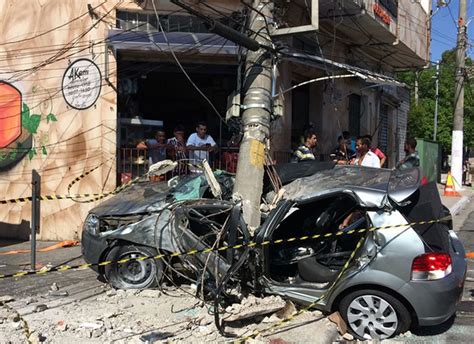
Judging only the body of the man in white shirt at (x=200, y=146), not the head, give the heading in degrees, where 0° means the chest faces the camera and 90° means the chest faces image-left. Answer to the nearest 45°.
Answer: approximately 0°

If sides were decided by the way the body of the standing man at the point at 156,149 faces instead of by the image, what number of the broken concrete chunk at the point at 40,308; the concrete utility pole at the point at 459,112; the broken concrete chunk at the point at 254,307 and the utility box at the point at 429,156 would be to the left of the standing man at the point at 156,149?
2

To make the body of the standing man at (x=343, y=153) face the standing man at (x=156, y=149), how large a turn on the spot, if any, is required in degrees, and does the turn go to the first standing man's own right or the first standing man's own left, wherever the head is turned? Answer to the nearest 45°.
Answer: approximately 45° to the first standing man's own right

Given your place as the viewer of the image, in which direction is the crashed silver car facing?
facing away from the viewer and to the left of the viewer

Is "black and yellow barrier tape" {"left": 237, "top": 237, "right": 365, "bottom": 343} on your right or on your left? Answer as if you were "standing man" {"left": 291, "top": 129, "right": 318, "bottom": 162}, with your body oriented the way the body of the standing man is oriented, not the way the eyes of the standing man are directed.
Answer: on your right
